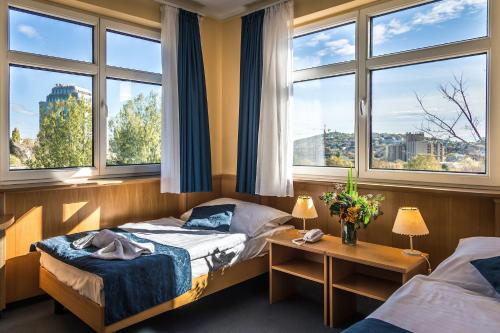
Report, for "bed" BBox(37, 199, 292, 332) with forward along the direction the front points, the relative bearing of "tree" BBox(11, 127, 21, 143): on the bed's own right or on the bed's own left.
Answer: on the bed's own right

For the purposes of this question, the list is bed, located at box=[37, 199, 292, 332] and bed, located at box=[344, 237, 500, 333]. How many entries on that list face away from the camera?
0
